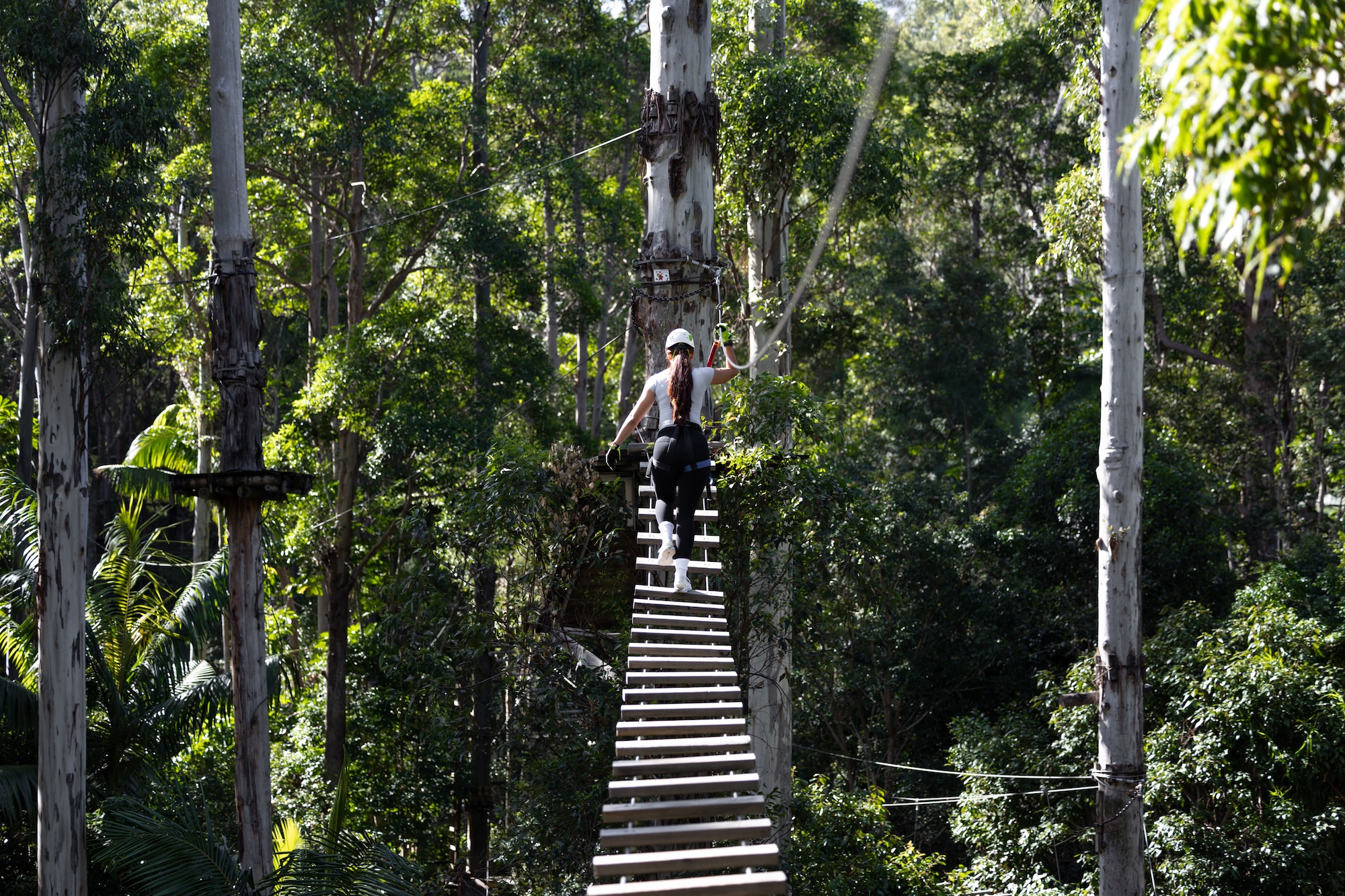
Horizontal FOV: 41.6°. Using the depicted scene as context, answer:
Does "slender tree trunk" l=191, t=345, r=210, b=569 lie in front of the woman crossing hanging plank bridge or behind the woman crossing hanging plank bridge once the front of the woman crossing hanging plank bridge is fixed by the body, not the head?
in front

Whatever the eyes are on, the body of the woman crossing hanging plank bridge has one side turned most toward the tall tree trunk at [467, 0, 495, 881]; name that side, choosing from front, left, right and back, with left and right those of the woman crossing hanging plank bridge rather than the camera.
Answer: front

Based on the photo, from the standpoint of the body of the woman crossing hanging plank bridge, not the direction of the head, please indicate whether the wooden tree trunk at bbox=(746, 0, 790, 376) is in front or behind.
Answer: in front

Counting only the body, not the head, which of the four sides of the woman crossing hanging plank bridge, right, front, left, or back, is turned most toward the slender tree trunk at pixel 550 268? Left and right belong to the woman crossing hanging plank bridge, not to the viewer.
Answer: front

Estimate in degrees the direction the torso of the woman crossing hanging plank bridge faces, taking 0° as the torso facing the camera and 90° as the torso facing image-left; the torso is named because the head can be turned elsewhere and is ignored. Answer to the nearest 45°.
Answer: approximately 180°

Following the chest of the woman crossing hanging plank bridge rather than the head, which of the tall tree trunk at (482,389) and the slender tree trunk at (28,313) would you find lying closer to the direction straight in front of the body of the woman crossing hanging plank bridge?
the tall tree trunk

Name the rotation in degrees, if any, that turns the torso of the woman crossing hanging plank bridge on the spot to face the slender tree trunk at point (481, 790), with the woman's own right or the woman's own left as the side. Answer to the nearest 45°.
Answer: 0° — they already face it
